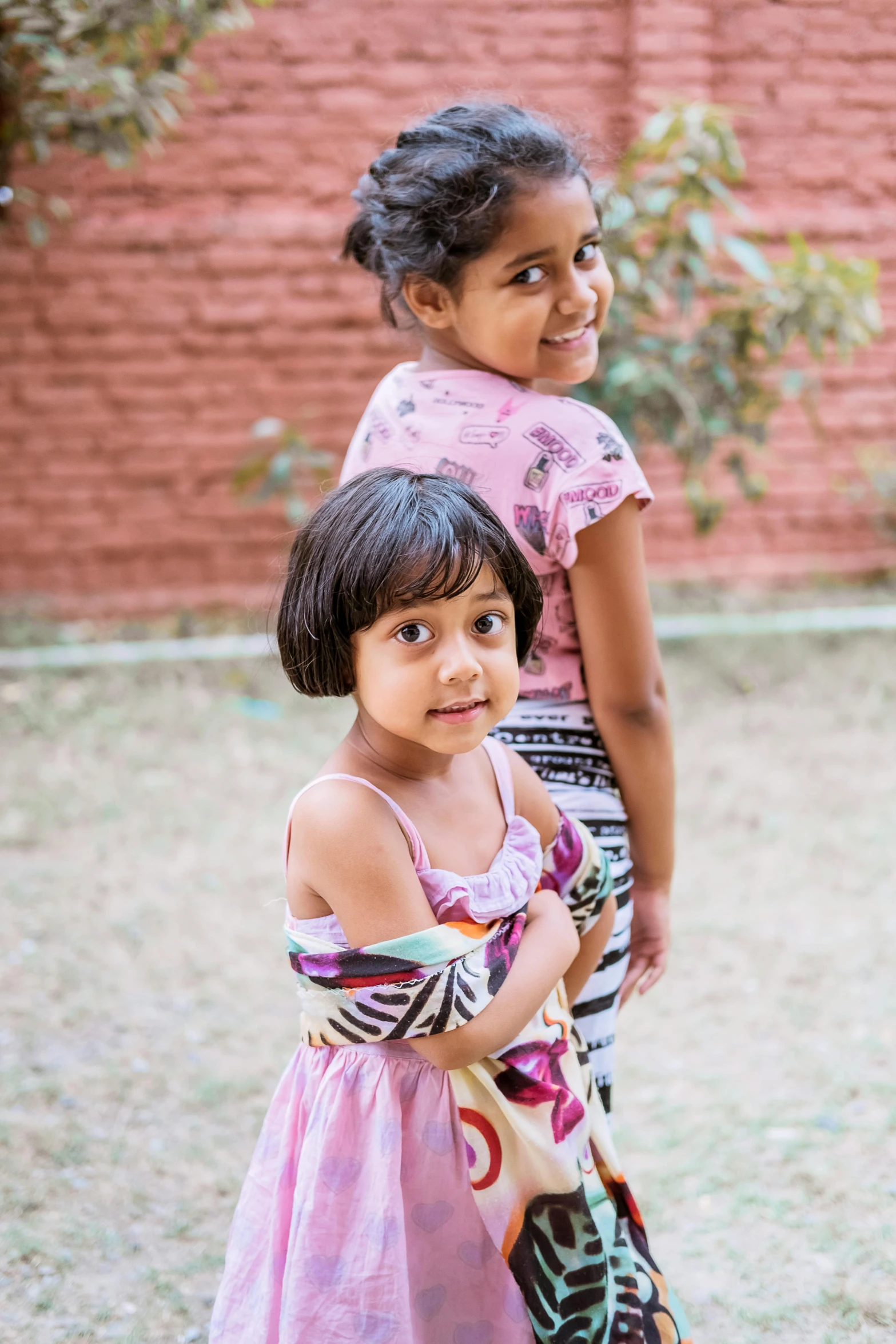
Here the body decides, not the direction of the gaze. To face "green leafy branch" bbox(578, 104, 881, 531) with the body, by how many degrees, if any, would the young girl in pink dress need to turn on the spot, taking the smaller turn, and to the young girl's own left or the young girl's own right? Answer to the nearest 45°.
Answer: approximately 135° to the young girl's own left

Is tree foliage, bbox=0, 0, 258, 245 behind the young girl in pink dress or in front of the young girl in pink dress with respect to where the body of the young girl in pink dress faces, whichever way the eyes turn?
behind

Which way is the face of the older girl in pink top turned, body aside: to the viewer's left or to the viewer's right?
to the viewer's right
